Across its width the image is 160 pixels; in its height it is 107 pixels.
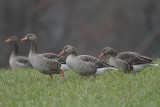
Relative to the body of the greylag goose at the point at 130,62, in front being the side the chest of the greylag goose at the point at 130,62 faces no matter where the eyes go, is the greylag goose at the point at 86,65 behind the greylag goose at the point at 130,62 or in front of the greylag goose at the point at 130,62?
in front

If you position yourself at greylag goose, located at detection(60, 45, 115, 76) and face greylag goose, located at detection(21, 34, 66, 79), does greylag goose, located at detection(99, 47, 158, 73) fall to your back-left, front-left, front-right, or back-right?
back-right

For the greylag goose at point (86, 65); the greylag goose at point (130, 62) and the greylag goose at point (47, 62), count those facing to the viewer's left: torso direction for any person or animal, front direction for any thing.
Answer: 3

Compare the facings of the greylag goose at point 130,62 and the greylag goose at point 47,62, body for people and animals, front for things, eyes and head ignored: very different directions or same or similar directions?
same or similar directions

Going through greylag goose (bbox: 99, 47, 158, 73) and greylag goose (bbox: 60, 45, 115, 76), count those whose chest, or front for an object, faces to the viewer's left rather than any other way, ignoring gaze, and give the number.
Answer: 2

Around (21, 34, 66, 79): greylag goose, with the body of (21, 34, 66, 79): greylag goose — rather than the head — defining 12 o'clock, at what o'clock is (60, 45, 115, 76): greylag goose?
(60, 45, 115, 76): greylag goose is roughly at 7 o'clock from (21, 34, 66, 79): greylag goose.

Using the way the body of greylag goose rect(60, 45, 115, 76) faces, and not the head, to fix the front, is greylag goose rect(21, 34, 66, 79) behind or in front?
in front

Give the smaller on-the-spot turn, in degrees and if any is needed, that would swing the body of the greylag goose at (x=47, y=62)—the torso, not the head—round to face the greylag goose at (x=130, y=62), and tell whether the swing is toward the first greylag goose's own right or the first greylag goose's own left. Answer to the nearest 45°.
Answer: approximately 180°

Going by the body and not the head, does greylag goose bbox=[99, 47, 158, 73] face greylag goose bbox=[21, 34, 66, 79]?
yes

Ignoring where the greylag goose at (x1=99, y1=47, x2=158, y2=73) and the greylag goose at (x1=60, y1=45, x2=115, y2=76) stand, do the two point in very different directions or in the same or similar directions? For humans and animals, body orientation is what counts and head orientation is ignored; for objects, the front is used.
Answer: same or similar directions

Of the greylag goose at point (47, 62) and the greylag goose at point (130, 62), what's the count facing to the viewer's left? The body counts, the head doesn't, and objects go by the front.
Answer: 2

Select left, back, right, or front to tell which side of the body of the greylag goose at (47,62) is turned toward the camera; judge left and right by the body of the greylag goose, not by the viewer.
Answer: left

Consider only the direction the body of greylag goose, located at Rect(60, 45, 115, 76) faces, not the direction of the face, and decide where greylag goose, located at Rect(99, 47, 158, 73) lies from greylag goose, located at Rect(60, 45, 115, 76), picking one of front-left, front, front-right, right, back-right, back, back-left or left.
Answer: back

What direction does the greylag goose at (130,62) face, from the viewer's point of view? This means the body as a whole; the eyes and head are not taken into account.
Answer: to the viewer's left

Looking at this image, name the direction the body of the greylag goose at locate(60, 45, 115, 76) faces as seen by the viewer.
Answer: to the viewer's left
